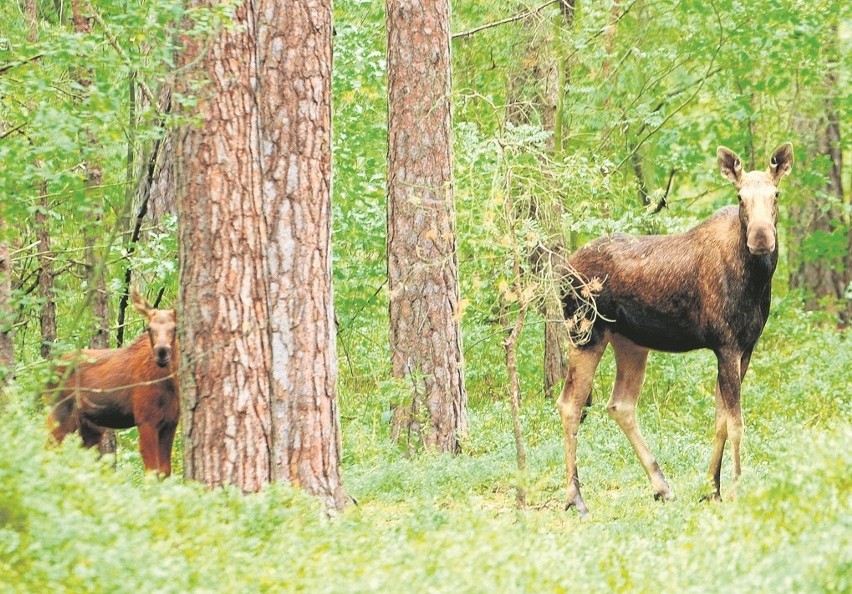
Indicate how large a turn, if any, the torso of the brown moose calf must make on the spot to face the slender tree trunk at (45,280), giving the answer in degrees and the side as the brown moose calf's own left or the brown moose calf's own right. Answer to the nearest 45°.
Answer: approximately 180°

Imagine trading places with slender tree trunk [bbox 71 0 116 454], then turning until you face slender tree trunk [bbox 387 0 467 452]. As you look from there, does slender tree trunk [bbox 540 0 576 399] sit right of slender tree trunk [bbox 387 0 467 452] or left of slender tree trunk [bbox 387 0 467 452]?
left

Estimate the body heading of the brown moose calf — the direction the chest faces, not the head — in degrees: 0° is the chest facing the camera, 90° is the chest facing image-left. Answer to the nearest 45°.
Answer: approximately 315°

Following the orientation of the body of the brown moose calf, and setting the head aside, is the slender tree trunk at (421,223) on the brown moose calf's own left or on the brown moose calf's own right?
on the brown moose calf's own left

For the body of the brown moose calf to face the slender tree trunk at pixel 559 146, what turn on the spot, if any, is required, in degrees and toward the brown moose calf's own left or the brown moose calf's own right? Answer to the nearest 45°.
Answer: approximately 90° to the brown moose calf's own left

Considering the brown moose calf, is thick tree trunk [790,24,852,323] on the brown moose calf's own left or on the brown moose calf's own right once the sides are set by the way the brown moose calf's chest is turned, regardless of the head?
on the brown moose calf's own left

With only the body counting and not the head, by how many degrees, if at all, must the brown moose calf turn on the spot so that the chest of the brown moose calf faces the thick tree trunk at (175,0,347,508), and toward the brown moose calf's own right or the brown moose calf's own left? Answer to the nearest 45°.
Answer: approximately 45° to the brown moose calf's own right
